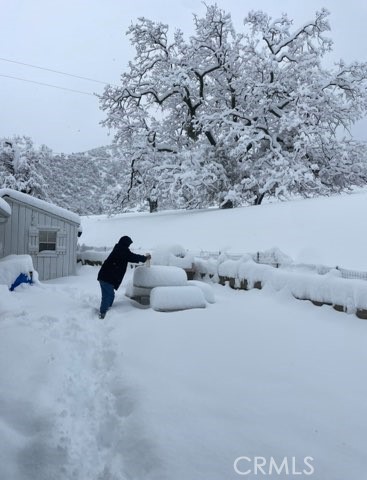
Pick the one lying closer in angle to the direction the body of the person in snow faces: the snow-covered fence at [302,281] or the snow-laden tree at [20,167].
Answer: the snow-covered fence

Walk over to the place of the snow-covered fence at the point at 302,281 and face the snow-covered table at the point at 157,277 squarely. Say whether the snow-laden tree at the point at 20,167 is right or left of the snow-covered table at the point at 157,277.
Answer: right

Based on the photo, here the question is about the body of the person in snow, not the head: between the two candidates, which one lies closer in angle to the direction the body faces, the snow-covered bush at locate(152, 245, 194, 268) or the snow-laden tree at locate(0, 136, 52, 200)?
the snow-covered bush

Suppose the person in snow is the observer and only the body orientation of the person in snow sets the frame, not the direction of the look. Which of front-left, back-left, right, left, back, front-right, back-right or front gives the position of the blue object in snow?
back-left

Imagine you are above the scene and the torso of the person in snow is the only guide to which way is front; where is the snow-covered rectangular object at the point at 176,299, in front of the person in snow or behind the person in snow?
in front

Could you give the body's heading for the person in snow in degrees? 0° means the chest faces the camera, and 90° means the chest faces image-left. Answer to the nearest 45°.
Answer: approximately 270°

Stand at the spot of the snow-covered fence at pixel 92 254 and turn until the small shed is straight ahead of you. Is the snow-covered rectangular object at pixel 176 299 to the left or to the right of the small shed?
left

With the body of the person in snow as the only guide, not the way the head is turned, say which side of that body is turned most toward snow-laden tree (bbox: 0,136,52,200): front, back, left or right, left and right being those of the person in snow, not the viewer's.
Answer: left

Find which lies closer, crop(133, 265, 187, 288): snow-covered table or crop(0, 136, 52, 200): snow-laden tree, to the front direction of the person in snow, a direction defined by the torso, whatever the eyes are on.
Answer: the snow-covered table

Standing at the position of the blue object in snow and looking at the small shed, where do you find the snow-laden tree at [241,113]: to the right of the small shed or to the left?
right

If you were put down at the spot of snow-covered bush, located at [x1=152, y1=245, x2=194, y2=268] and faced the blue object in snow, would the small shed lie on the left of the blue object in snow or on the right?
right

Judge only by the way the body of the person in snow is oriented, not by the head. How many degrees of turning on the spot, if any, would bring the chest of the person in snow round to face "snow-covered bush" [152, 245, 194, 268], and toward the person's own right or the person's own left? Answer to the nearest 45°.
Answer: approximately 45° to the person's own left

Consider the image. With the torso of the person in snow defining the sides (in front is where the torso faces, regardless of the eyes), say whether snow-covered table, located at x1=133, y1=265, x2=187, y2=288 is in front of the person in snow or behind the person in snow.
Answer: in front

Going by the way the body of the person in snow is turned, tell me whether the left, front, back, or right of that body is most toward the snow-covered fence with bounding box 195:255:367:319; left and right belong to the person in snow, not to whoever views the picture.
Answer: front

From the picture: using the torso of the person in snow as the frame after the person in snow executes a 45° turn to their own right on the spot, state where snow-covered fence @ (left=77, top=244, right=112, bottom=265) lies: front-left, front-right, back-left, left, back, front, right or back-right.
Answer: back-left
